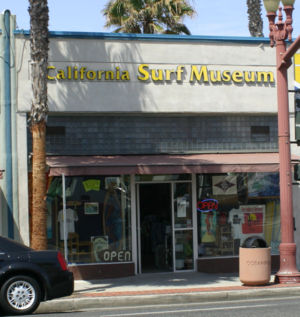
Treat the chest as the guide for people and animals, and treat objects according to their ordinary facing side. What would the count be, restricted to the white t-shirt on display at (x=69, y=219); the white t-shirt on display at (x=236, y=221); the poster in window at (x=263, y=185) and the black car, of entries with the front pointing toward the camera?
3

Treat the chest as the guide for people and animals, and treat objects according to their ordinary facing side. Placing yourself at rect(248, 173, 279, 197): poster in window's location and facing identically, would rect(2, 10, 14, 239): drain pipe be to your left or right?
on your right

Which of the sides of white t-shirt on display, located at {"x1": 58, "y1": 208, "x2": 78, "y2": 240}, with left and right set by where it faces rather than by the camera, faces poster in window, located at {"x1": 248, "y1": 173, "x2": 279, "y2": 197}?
left

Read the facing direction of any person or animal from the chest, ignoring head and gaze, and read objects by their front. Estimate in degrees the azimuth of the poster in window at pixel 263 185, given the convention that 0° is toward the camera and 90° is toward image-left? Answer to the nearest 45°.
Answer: approximately 0°

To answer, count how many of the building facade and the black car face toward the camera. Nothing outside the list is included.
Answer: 1

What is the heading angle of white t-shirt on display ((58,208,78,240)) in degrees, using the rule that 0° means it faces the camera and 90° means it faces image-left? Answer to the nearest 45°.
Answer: approximately 0°
